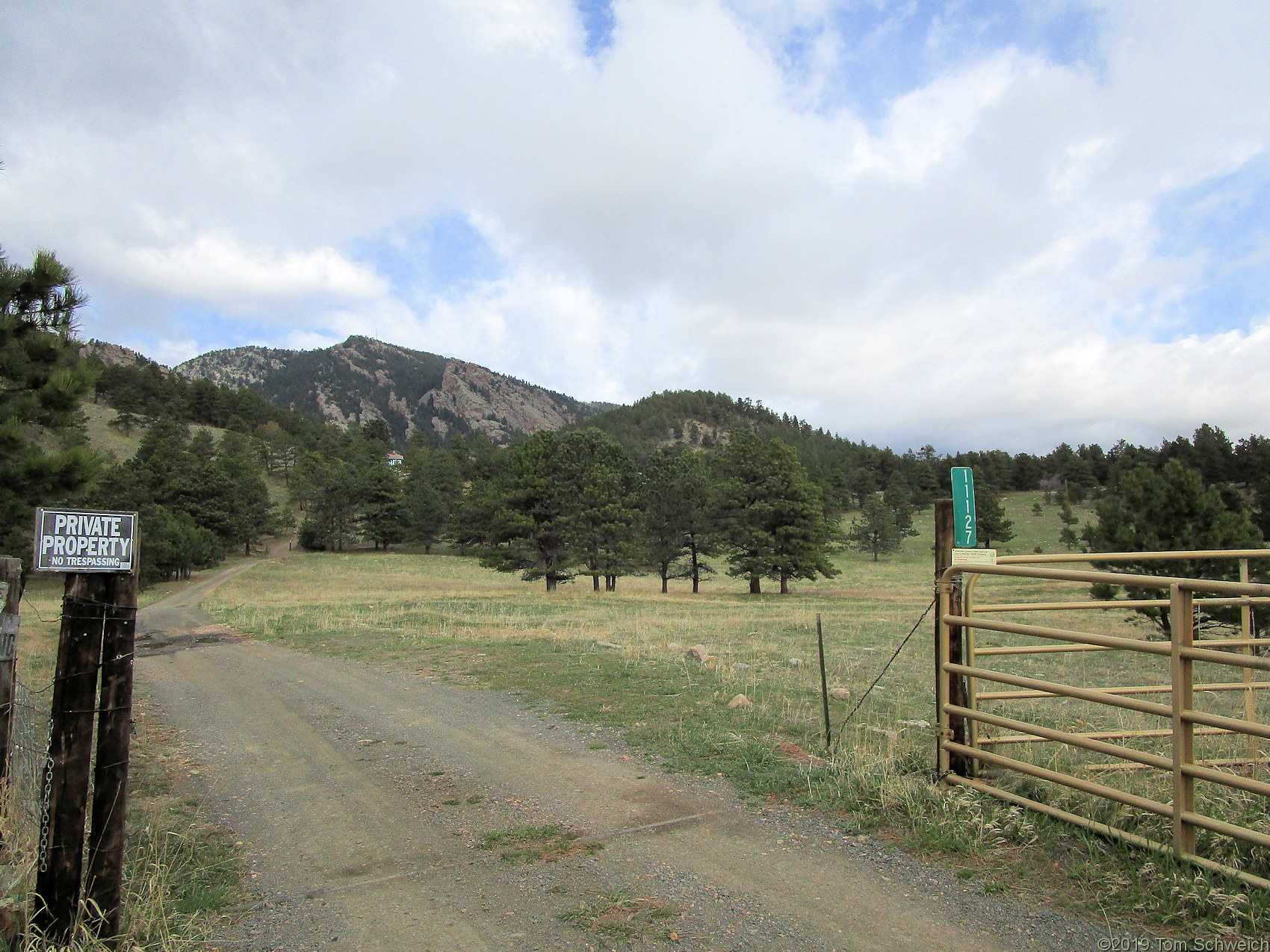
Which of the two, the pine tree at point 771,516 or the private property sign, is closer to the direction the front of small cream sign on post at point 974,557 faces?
the private property sign

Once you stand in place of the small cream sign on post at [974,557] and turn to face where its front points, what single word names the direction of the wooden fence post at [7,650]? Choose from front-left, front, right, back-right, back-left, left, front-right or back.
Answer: front-right

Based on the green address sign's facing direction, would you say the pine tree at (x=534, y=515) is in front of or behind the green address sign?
behind

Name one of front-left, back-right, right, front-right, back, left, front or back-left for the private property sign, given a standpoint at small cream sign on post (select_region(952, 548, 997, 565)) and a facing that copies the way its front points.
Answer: front-right

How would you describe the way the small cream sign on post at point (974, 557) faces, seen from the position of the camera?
facing the viewer

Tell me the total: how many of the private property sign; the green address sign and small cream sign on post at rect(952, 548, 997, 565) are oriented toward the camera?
3

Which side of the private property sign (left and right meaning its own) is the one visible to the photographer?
front

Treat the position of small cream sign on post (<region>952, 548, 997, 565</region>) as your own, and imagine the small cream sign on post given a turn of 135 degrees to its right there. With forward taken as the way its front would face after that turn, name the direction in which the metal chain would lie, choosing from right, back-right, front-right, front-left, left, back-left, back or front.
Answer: left

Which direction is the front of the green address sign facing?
toward the camera

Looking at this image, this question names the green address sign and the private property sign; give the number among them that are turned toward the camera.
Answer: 2

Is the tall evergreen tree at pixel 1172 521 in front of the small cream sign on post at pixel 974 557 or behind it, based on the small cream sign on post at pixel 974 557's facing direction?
behind
